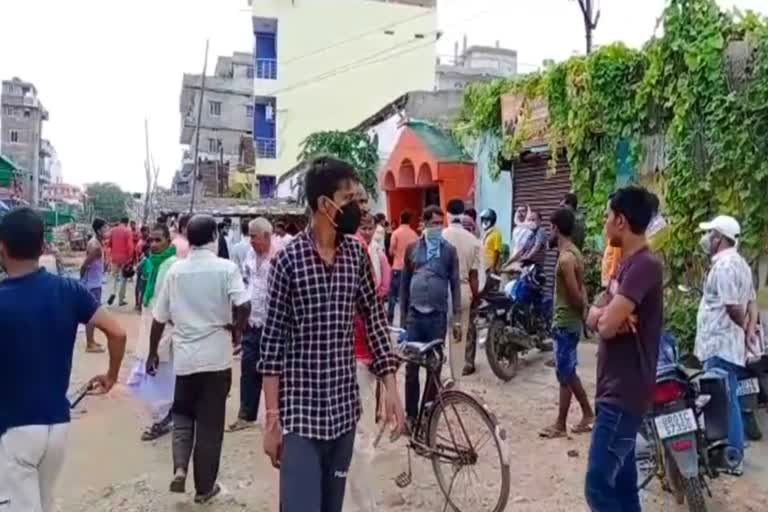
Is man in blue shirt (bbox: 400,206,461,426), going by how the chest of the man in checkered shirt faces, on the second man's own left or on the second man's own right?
on the second man's own left

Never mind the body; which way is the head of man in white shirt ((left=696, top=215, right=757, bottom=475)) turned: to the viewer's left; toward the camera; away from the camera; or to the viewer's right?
to the viewer's left

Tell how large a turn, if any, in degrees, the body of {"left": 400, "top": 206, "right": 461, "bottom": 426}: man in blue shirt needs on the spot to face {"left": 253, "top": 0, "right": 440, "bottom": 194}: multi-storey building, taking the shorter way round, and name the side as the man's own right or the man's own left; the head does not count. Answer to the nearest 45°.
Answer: approximately 180°

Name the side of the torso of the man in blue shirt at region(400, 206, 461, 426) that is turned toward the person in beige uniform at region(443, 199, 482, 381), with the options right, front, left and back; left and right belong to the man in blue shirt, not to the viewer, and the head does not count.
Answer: back

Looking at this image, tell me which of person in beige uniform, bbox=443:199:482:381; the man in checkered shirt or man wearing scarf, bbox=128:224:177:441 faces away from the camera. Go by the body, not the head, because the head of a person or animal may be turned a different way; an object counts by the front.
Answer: person in beige uniform, bbox=443:199:482:381

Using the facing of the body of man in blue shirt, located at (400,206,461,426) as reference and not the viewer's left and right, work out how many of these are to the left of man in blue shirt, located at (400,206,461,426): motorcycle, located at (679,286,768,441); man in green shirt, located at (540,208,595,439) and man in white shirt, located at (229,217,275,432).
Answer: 2

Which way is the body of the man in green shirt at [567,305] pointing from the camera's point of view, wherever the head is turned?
to the viewer's left

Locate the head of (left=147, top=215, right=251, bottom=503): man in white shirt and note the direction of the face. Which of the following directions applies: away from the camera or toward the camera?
away from the camera

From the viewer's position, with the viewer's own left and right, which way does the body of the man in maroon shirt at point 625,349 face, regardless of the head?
facing to the left of the viewer

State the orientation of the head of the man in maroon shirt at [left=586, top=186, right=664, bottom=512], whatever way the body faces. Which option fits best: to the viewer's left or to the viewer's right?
to the viewer's left

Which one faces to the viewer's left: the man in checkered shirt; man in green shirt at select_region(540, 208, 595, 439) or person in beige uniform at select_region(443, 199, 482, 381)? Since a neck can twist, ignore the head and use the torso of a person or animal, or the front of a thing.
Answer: the man in green shirt

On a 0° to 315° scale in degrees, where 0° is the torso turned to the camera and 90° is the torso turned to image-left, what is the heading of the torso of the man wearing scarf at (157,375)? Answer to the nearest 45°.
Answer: approximately 45°

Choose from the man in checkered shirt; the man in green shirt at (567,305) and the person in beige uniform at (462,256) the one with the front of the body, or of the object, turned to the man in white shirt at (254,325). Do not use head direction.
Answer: the man in green shirt

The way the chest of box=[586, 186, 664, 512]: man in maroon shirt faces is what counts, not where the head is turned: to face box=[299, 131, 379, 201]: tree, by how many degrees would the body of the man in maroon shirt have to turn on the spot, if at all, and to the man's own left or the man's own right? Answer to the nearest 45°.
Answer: approximately 45° to the man's own right

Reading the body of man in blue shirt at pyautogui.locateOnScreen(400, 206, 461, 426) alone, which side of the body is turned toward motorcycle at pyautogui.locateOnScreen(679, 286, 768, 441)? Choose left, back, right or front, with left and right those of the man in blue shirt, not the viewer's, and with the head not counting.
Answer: left

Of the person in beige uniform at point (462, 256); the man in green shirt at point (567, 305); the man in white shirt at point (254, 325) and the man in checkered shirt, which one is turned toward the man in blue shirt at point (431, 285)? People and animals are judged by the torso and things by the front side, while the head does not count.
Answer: the man in green shirt
